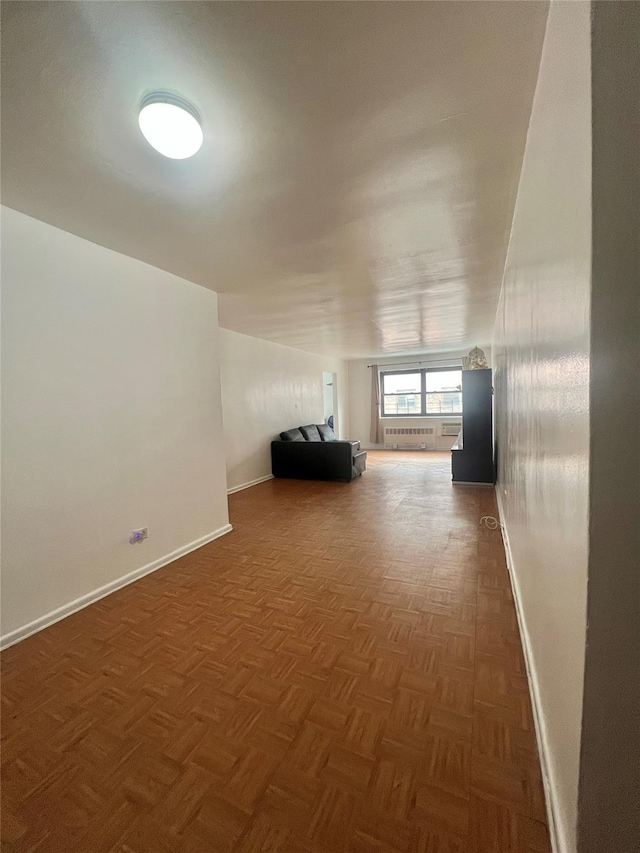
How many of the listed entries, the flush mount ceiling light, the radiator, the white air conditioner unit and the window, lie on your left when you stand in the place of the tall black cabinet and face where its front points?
1

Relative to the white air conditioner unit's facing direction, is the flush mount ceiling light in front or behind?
in front

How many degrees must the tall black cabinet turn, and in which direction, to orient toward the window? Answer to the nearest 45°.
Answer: approximately 90° to its right

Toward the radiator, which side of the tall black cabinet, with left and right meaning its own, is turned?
right

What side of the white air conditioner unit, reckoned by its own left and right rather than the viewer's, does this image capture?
front

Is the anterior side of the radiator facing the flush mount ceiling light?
yes

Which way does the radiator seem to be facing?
toward the camera

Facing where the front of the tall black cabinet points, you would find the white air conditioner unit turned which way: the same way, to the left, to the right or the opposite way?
to the left

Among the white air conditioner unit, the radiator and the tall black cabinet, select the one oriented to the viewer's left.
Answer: the tall black cabinet

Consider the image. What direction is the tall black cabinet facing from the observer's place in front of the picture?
facing to the left of the viewer

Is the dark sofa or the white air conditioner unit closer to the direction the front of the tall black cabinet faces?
the dark sofa
